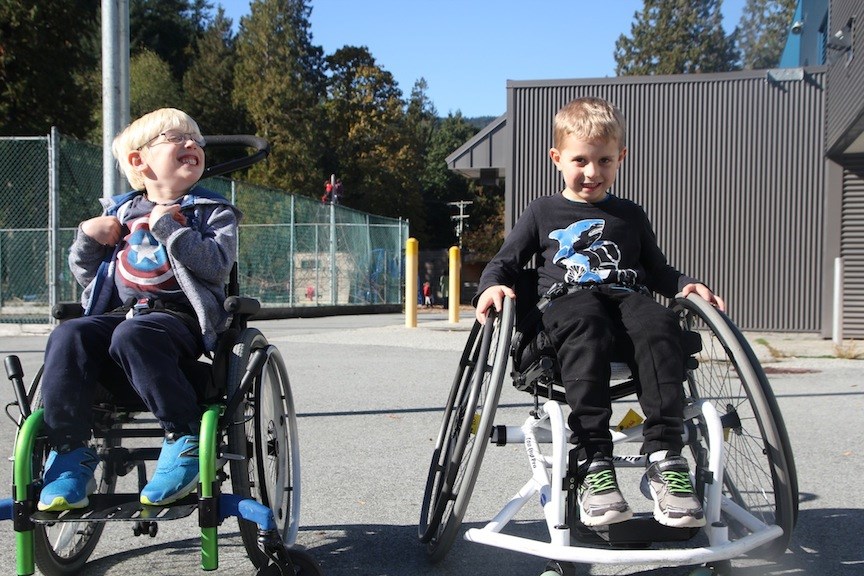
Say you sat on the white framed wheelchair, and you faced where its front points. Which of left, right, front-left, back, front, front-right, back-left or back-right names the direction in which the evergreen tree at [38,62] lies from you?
back-right

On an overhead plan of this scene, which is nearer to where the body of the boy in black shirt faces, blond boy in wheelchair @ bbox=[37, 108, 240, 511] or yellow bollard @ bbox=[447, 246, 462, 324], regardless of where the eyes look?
the blond boy in wheelchair

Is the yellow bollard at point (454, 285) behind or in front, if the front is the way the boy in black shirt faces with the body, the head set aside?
behind

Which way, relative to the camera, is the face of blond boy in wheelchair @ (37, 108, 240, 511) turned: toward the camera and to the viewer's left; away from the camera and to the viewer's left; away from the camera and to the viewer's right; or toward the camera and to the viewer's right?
toward the camera and to the viewer's right

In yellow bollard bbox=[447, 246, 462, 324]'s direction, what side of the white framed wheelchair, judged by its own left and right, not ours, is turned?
back

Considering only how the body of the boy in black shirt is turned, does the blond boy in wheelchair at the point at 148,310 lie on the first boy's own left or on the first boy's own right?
on the first boy's own right

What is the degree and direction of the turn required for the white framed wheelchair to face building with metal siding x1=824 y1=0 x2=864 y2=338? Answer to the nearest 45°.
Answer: approximately 180°

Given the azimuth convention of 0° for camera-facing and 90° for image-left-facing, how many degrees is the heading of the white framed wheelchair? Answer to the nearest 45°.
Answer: approximately 0°

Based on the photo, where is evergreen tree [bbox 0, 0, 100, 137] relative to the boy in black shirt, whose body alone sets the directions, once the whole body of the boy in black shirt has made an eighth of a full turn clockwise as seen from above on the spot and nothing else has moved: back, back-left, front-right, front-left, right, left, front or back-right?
right

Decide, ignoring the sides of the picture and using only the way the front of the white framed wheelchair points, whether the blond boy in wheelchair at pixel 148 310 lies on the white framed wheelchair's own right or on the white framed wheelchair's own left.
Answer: on the white framed wheelchair's own right

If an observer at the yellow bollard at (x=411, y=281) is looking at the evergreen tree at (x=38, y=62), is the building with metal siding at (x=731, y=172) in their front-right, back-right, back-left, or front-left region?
back-right
